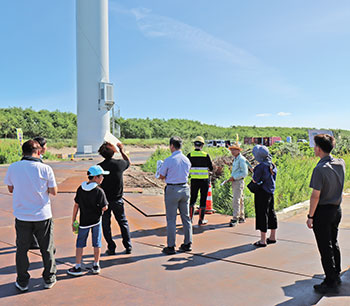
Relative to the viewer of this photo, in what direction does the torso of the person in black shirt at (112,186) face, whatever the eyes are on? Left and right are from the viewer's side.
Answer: facing away from the viewer and to the right of the viewer

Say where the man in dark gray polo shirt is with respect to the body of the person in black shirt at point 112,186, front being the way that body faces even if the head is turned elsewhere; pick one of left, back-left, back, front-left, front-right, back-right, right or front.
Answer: right

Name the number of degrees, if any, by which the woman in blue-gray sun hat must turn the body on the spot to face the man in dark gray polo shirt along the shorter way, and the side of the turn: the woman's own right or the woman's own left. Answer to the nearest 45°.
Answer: approximately 135° to the woman's own left

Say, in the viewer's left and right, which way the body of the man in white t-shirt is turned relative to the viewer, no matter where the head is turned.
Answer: facing away from the viewer

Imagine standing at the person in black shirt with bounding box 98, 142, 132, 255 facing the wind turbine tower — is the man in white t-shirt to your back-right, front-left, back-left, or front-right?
back-left

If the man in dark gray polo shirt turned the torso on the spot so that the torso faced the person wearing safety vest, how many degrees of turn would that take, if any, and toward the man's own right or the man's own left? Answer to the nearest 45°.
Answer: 0° — they already face them

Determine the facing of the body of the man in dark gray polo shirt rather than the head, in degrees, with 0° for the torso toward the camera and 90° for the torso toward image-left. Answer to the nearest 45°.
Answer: approximately 135°

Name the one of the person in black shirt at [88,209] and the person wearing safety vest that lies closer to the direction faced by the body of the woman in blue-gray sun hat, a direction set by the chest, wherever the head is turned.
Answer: the person wearing safety vest

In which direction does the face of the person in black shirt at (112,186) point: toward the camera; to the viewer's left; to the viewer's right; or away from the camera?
away from the camera

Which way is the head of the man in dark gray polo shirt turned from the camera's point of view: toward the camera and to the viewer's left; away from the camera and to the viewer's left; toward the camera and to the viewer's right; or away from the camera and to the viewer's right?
away from the camera and to the viewer's left

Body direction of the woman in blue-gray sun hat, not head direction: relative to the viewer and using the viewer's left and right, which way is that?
facing away from the viewer and to the left of the viewer

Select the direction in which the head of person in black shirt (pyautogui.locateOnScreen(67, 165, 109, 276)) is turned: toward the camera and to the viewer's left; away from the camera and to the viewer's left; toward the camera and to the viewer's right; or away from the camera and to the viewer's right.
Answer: away from the camera and to the viewer's right
